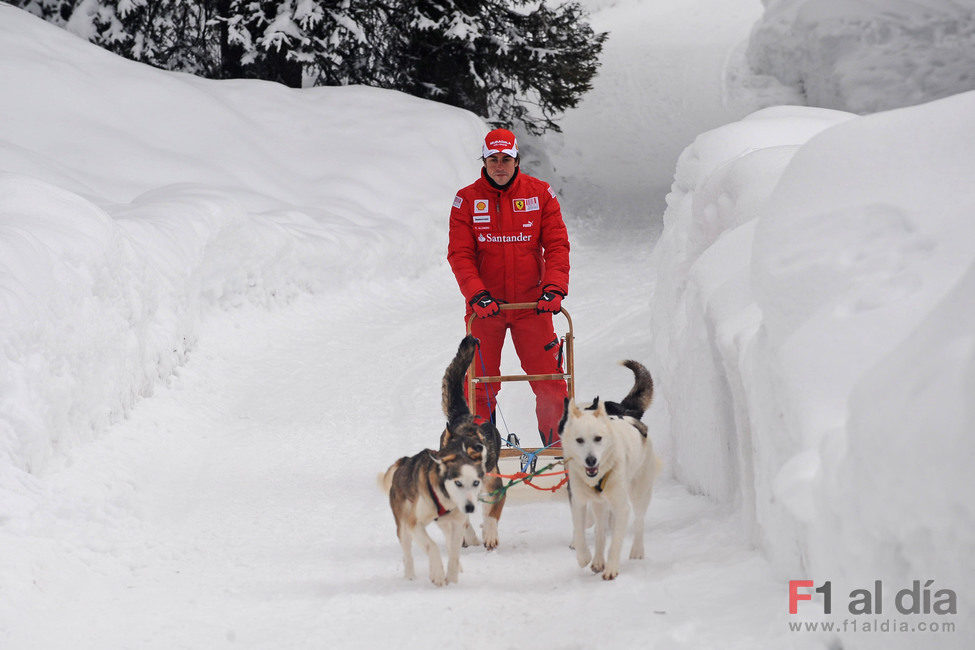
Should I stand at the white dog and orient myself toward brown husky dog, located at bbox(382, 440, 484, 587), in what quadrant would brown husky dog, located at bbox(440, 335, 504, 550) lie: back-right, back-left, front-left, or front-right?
front-right

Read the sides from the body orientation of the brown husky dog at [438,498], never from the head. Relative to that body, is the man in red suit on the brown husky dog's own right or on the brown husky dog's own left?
on the brown husky dog's own left

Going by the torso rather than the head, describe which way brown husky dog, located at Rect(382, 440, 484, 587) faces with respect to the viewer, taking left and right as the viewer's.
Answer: facing the viewer and to the right of the viewer

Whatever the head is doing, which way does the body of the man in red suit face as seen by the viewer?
toward the camera

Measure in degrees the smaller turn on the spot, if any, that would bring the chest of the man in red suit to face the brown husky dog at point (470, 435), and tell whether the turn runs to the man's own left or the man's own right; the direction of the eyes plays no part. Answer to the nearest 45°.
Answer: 0° — they already face it

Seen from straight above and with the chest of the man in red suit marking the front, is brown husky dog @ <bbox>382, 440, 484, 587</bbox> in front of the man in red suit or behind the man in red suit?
in front

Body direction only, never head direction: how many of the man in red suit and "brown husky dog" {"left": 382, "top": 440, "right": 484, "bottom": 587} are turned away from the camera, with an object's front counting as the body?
0

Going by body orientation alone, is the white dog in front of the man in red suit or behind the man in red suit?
in front
